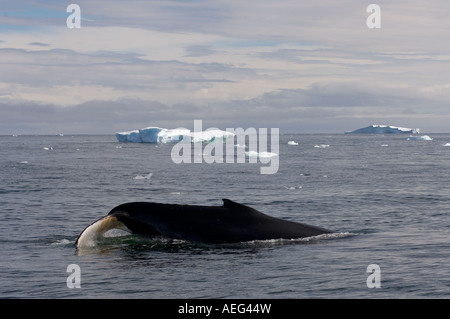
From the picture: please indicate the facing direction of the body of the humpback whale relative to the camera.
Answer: to the viewer's right
